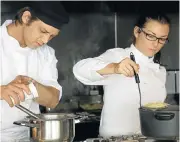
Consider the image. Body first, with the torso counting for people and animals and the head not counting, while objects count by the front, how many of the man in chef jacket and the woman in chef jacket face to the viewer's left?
0

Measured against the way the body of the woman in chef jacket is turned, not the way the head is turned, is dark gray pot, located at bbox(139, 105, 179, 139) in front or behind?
in front

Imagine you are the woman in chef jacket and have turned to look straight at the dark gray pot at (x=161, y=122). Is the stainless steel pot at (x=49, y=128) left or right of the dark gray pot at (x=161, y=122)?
right

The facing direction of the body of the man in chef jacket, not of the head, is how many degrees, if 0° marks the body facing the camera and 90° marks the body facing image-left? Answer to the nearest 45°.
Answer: approximately 315°

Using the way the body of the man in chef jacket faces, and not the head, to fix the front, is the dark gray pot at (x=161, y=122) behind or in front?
in front

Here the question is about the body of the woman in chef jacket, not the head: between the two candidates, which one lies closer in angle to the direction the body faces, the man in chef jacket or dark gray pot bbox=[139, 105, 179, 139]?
the dark gray pot

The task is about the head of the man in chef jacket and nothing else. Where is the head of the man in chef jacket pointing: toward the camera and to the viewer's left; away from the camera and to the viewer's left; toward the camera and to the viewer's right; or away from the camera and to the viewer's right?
toward the camera and to the viewer's right

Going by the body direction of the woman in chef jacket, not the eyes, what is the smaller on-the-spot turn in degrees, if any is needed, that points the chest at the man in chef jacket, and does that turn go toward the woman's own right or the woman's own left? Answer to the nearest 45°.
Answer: approximately 135° to the woman's own right
